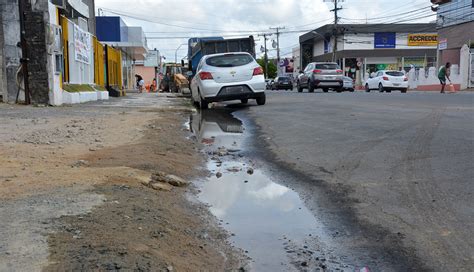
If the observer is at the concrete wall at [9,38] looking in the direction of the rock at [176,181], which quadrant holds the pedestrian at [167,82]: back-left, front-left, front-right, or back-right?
back-left

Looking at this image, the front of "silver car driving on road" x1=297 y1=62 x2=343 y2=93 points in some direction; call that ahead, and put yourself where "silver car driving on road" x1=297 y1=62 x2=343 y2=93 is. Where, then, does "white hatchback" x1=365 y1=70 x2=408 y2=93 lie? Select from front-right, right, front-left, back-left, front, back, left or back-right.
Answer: right

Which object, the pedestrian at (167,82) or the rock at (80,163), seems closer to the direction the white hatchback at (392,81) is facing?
the pedestrian

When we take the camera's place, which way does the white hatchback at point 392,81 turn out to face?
facing away from the viewer and to the left of the viewer
